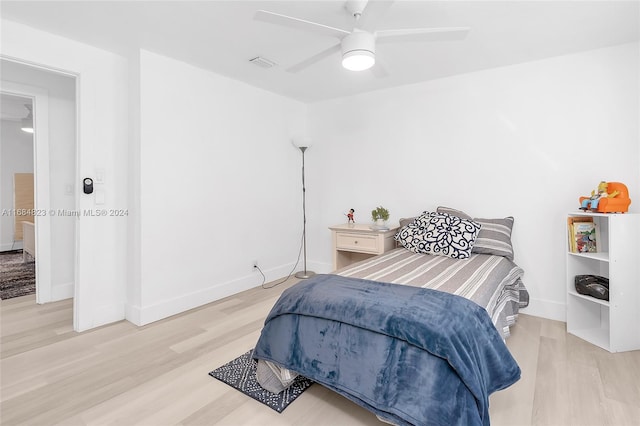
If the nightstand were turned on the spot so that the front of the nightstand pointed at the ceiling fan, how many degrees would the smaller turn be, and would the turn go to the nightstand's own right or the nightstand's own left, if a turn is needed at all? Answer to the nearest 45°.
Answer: approximately 45° to the nightstand's own left

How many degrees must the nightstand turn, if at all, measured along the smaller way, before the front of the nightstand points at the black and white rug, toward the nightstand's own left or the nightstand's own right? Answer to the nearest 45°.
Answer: approximately 45° to the nightstand's own left

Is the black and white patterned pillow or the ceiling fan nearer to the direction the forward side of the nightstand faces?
the ceiling fan

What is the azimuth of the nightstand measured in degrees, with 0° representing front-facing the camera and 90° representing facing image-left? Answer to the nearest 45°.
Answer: approximately 45°

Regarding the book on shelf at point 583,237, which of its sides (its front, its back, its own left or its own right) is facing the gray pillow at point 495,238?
right

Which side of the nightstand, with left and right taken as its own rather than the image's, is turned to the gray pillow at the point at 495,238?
left

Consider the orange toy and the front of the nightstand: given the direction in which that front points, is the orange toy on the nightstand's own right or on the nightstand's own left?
on the nightstand's own left

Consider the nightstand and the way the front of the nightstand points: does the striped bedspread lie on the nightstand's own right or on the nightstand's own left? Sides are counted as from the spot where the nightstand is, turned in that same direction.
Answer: on the nightstand's own left

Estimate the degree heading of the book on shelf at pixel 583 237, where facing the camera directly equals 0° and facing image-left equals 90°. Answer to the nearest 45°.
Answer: approximately 0°

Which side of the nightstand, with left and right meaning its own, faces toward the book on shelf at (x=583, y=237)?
left
